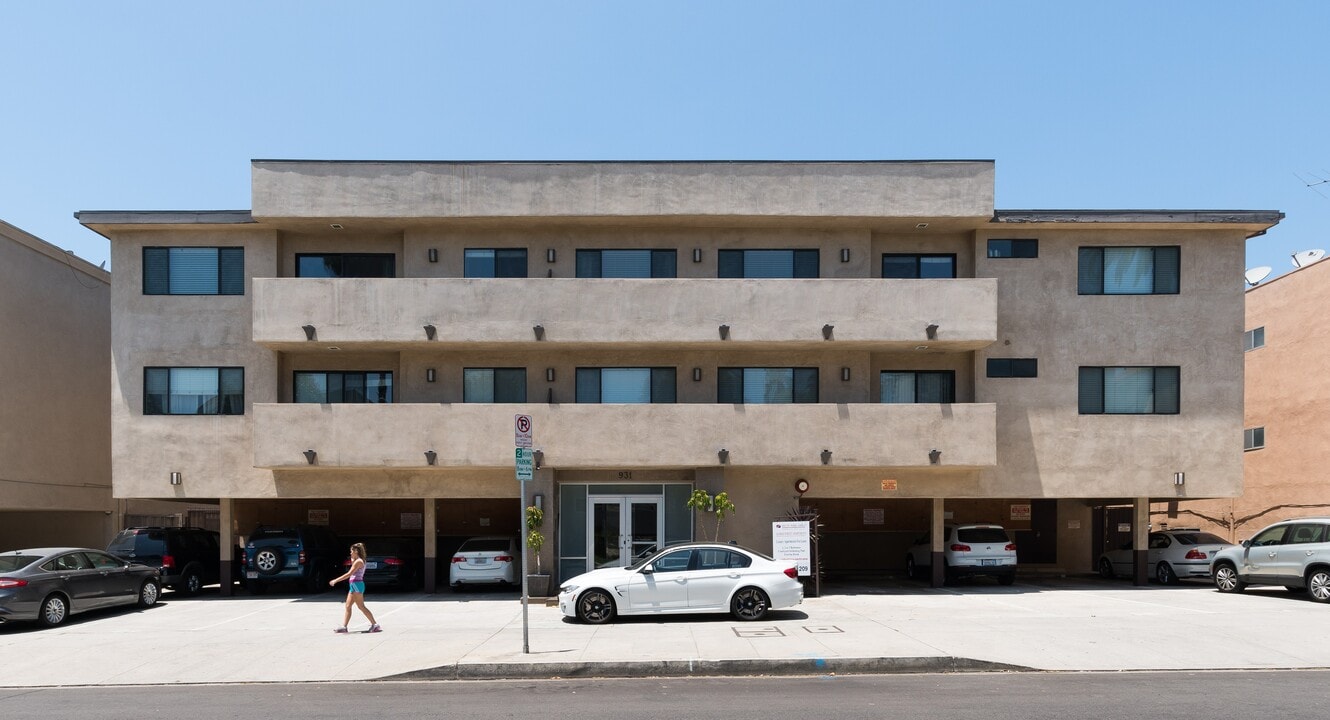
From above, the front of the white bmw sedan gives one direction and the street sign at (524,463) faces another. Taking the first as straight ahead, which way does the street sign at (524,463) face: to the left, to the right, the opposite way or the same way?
to the left

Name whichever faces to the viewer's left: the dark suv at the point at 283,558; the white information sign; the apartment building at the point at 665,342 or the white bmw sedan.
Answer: the white bmw sedan

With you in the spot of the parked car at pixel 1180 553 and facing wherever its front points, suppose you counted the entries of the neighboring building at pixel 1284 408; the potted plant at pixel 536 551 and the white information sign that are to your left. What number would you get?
2

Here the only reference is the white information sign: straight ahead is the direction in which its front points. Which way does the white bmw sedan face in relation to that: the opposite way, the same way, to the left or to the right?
to the right

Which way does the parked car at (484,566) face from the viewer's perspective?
away from the camera

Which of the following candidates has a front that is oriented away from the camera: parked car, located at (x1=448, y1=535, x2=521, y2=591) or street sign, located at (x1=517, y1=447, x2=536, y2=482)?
the parked car

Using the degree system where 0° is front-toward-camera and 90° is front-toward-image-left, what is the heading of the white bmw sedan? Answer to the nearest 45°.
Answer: approximately 90°
